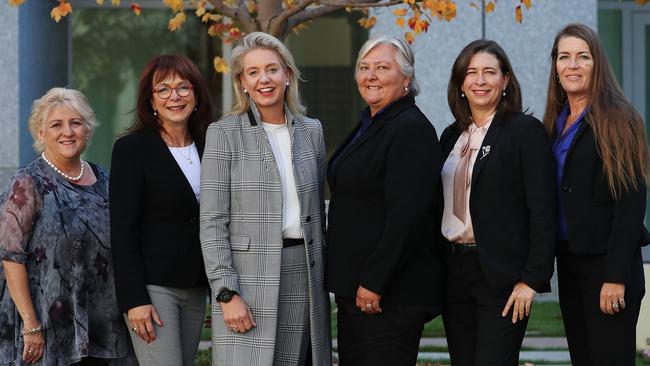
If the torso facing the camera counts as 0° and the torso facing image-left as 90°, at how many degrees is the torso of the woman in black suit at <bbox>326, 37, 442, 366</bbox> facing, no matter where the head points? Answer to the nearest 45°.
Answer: approximately 45°

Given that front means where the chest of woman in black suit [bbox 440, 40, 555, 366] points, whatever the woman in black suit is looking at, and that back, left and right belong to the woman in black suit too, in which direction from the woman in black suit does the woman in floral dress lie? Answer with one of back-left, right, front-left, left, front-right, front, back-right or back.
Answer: front-right

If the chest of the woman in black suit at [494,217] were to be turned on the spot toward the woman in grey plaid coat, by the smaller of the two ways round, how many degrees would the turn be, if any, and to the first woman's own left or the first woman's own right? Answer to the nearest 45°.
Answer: approximately 45° to the first woman's own right

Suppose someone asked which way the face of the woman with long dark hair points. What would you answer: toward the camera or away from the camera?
toward the camera

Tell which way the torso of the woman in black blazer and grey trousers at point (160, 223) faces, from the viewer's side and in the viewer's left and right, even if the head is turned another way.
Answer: facing the viewer and to the right of the viewer

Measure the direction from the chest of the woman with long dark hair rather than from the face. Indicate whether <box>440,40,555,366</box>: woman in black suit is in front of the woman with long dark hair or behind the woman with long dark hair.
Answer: in front

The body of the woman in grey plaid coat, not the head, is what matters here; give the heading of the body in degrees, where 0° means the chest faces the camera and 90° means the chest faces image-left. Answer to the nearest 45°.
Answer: approximately 315°

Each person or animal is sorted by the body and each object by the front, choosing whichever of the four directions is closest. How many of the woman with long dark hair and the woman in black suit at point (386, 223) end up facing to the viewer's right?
0

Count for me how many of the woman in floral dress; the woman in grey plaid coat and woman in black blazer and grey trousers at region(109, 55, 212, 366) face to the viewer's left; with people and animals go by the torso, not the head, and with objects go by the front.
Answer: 0

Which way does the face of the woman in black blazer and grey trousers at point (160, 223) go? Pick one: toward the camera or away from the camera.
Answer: toward the camera

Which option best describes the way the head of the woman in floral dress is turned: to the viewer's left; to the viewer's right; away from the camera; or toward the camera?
toward the camera

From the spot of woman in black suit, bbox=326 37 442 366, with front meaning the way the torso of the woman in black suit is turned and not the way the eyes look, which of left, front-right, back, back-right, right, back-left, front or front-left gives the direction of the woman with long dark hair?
back-left
